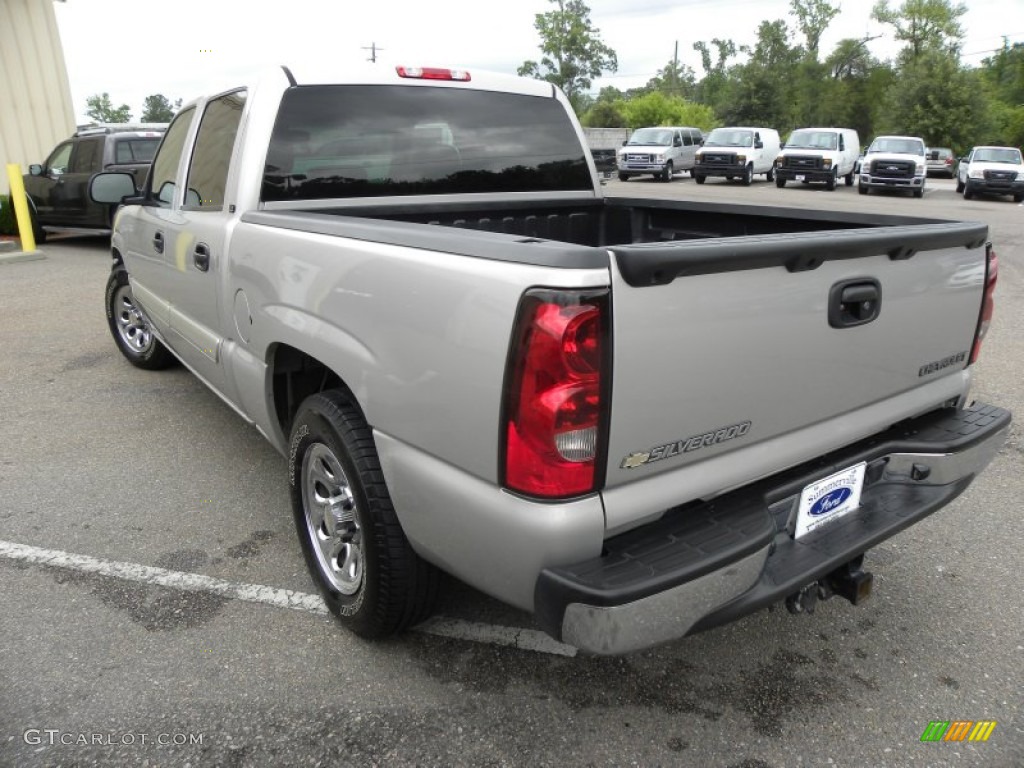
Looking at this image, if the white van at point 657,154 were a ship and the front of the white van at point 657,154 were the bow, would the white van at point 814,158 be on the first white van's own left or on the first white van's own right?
on the first white van's own left

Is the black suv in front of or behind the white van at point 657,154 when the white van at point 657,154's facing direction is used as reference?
in front

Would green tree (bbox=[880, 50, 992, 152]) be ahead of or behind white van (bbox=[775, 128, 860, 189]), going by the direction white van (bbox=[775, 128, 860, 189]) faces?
behind

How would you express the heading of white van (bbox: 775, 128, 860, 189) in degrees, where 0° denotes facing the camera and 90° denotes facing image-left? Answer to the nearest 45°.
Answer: approximately 45°

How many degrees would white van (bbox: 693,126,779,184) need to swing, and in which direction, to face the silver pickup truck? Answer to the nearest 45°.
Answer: approximately 45° to its left

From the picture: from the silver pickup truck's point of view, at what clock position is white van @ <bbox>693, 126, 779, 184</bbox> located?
The white van is roughly at 2 o'clock from the silver pickup truck.

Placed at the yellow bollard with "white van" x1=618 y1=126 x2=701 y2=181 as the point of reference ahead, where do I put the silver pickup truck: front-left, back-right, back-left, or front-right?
back-right

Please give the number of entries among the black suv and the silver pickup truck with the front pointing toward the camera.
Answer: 0

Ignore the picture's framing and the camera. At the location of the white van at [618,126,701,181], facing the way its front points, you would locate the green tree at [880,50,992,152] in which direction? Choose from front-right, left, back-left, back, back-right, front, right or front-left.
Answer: back

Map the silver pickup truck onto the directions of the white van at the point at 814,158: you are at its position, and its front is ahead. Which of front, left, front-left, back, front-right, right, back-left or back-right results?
front-left

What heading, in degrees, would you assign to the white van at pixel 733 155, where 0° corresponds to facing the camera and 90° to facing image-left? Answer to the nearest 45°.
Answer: approximately 45°

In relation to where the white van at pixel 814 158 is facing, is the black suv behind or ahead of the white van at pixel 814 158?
ahead

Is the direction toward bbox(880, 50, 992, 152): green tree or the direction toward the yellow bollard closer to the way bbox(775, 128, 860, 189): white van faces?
the yellow bollard

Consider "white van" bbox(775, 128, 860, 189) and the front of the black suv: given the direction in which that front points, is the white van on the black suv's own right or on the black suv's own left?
on the black suv's own right

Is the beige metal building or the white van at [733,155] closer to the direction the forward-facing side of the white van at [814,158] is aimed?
the beige metal building

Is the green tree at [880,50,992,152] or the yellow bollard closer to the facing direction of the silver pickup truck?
the yellow bollard
